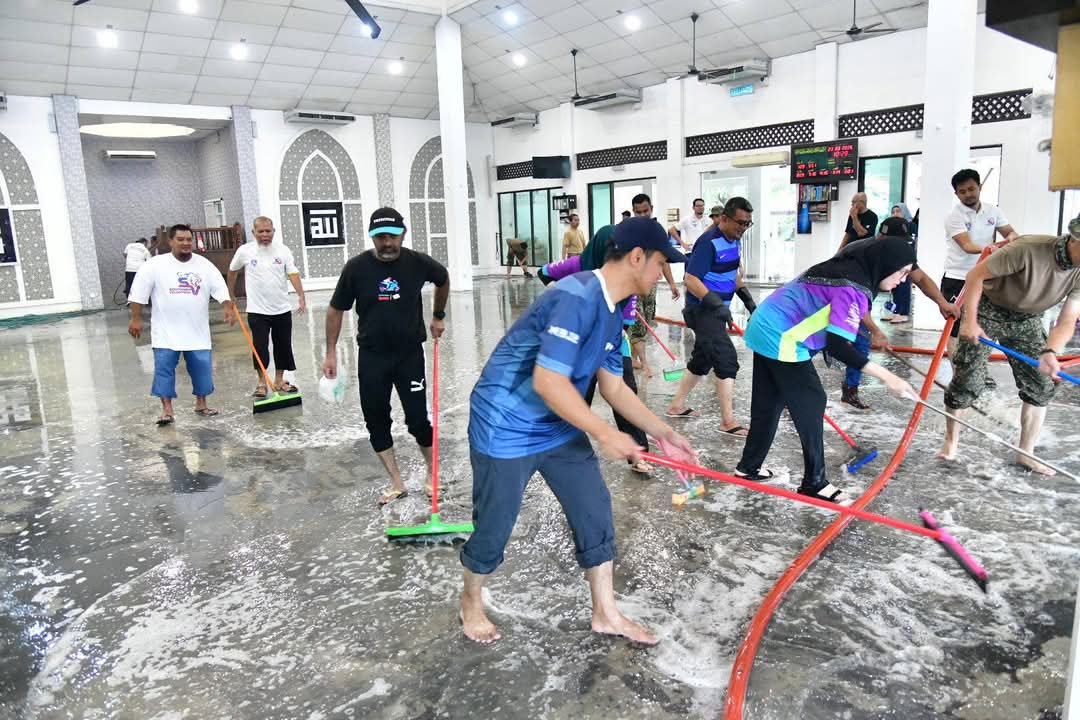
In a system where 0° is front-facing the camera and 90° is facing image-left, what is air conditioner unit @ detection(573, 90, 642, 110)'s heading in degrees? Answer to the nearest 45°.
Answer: approximately 45°

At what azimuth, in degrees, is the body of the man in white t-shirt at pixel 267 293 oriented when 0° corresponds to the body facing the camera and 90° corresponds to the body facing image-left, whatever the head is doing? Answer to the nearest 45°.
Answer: approximately 0°

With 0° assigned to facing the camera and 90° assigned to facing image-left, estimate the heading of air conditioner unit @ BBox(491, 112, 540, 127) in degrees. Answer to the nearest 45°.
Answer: approximately 45°

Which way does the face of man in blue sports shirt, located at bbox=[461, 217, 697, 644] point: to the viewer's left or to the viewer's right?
to the viewer's right

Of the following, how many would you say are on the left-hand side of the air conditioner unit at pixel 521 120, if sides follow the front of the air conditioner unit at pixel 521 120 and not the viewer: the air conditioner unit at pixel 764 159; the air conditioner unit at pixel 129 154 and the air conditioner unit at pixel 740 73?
2

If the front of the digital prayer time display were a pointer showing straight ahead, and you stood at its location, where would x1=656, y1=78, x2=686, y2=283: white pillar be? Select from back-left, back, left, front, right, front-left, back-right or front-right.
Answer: right

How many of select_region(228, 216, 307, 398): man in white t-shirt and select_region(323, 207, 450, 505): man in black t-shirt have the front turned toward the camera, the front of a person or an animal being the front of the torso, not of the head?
2

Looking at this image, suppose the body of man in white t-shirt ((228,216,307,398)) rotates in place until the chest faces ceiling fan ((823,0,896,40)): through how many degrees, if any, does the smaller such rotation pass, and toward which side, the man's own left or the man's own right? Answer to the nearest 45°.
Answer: approximately 90° to the man's own left

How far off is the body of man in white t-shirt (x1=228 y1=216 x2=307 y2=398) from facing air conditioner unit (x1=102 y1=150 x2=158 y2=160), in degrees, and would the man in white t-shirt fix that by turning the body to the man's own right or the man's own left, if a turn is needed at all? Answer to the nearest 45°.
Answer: approximately 180°
